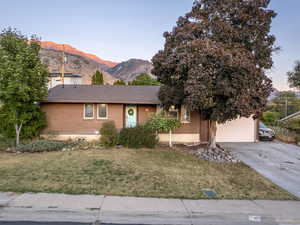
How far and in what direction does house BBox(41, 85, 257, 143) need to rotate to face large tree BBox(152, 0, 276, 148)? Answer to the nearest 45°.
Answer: approximately 45° to its left

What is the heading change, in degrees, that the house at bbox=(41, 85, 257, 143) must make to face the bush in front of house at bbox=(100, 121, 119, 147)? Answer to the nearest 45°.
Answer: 0° — it already faces it

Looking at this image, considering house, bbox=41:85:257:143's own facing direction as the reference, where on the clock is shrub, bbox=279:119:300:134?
The shrub is roughly at 9 o'clock from the house.

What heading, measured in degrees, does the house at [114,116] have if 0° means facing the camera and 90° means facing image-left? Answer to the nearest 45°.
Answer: approximately 0°

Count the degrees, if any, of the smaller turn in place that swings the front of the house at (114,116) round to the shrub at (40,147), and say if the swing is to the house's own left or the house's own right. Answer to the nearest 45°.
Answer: approximately 45° to the house's own right

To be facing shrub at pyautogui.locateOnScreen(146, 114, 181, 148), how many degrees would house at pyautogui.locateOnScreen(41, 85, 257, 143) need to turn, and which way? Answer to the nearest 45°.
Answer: approximately 45° to its left

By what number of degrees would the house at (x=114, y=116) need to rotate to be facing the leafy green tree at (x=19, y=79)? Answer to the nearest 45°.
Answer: approximately 45° to its right
